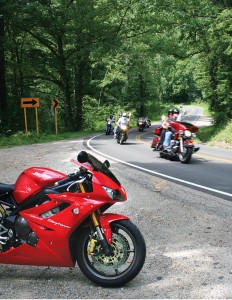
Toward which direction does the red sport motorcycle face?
to the viewer's right

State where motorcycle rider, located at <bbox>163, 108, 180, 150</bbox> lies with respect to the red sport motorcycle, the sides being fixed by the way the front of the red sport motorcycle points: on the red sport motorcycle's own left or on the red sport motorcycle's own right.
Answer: on the red sport motorcycle's own left

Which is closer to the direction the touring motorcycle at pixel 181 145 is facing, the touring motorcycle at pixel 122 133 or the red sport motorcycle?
the red sport motorcycle

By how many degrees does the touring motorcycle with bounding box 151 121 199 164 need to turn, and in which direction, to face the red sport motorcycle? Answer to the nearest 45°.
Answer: approximately 45° to its right

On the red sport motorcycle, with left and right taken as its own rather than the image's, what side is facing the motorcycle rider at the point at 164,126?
left
